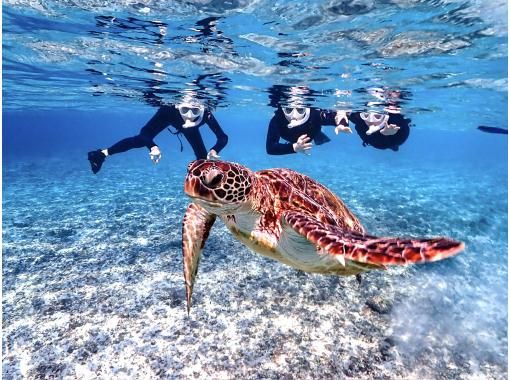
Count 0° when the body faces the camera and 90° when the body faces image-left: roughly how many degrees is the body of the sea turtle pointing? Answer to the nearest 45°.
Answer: approximately 45°

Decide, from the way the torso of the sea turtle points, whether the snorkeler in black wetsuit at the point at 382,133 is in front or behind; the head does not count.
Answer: behind
